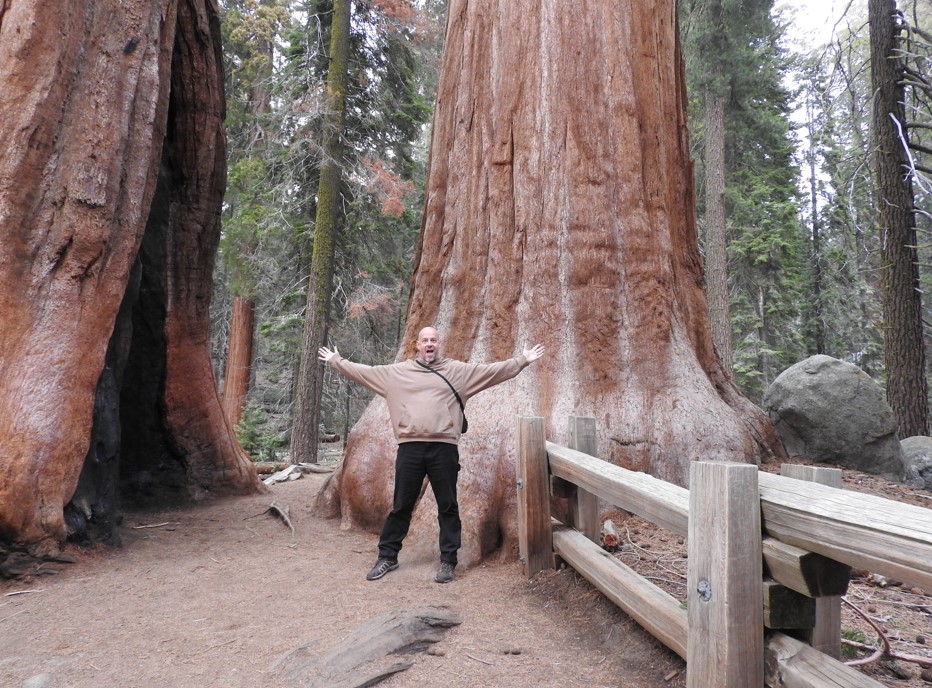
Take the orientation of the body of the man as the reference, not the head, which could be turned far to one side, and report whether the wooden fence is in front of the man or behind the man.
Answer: in front

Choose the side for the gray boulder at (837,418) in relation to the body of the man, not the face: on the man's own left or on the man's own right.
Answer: on the man's own left

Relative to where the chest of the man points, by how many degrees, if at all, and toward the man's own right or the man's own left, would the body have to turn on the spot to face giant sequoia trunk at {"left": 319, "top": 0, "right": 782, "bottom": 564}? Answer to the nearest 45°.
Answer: approximately 135° to the man's own left

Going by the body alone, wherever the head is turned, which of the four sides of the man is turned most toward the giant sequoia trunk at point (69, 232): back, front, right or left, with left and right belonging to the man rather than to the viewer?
right

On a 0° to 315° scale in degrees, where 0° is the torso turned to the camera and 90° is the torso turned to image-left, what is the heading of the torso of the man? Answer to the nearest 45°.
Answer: approximately 0°
